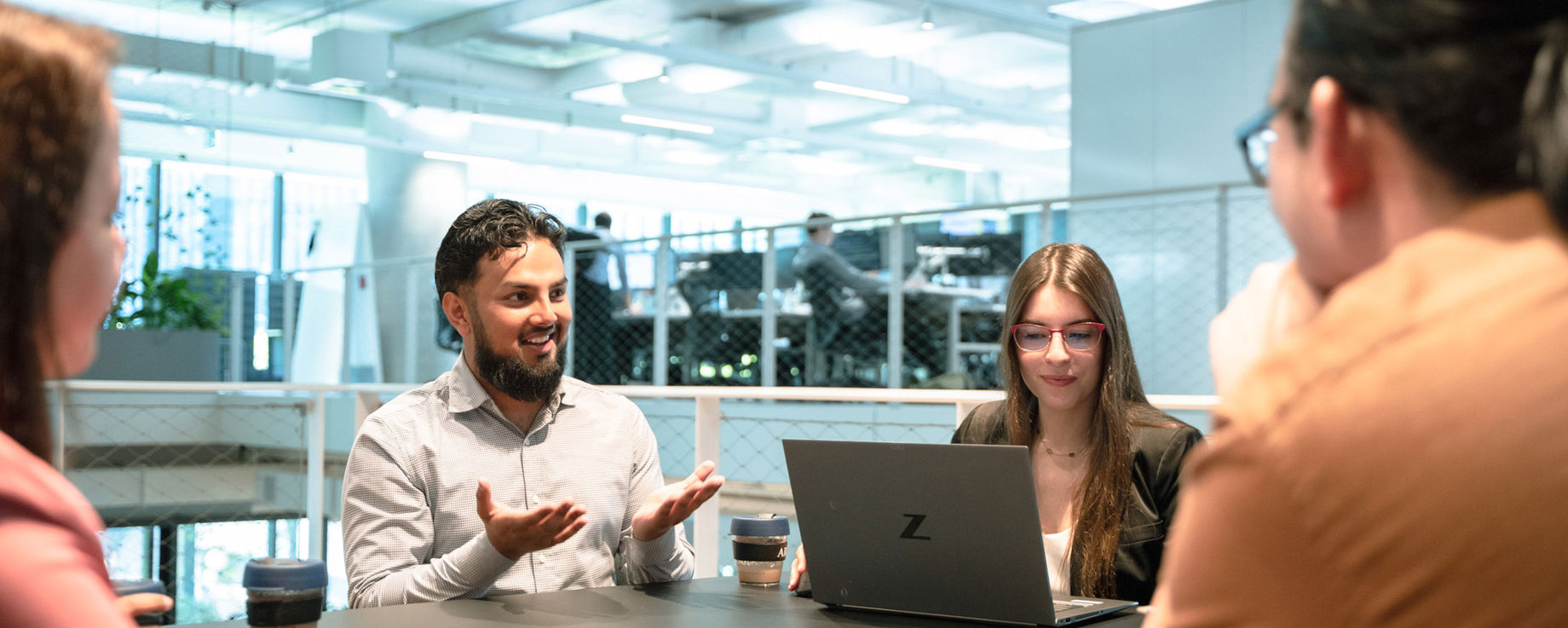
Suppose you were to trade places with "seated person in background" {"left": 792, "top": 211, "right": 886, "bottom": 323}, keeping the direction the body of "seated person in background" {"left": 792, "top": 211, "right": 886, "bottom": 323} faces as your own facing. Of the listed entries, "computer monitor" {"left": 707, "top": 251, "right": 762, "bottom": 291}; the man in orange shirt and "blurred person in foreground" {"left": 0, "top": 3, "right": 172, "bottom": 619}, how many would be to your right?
2

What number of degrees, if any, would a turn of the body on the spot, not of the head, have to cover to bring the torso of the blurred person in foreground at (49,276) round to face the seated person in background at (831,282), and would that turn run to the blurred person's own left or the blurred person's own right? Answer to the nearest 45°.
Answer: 0° — they already face them

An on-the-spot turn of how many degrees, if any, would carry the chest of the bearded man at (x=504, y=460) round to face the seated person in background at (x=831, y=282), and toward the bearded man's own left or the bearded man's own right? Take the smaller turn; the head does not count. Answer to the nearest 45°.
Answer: approximately 135° to the bearded man's own left

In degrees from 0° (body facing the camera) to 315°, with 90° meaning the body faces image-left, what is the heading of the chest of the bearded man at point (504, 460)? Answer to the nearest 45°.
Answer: approximately 315°

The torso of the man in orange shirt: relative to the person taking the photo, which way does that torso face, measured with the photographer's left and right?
facing away from the viewer and to the left of the viewer

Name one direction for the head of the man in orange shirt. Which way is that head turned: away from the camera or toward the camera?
away from the camera

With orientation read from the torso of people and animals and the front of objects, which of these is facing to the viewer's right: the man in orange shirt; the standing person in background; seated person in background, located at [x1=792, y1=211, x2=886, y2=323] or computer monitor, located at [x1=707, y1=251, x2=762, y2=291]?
the seated person in background

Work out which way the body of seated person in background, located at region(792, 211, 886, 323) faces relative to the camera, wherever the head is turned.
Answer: to the viewer's right
